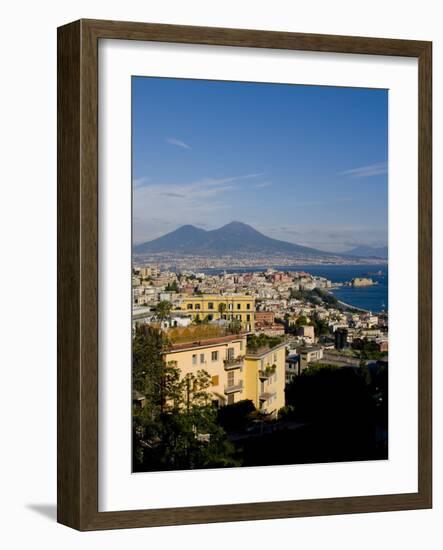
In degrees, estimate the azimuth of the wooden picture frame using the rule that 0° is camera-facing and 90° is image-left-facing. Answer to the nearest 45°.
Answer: approximately 315°
